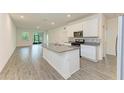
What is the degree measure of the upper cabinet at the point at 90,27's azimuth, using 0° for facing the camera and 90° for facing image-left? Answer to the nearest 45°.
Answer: approximately 45°

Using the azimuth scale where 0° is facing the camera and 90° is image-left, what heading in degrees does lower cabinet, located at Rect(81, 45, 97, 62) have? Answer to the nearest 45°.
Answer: approximately 45°

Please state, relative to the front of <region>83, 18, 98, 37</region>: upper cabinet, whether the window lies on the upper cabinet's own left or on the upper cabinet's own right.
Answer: on the upper cabinet's own right

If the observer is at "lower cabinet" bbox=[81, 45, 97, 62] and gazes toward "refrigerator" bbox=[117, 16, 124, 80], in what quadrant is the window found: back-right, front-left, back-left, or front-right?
back-right

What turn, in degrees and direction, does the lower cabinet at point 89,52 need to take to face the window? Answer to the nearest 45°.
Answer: approximately 90° to its right
